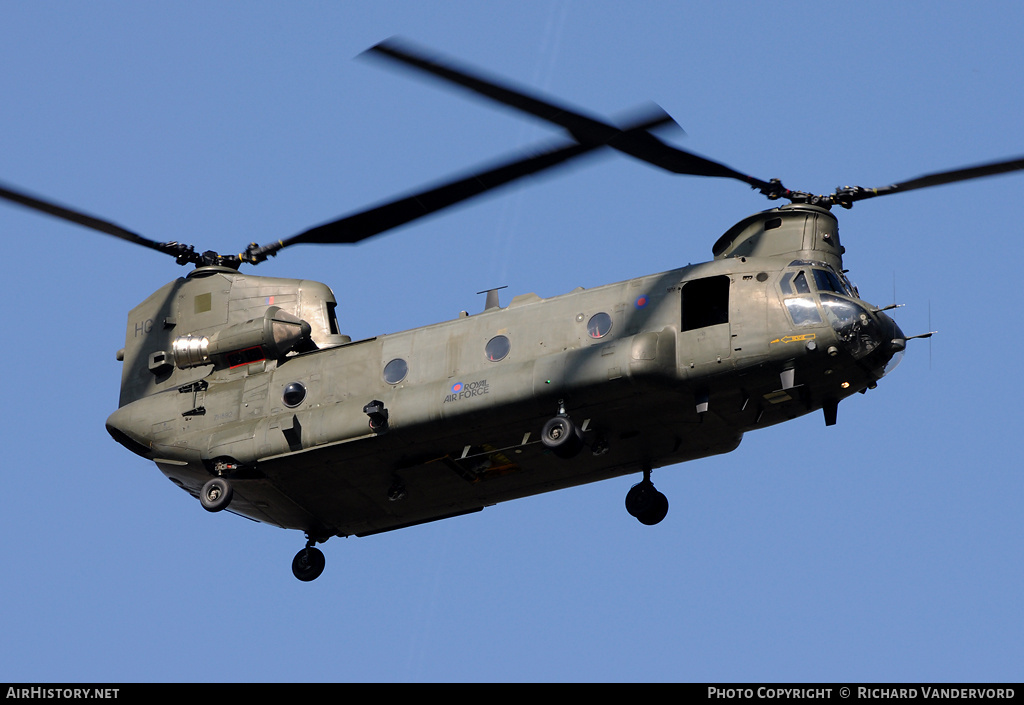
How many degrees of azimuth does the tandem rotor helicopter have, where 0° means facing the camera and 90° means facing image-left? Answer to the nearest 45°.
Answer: approximately 315°
